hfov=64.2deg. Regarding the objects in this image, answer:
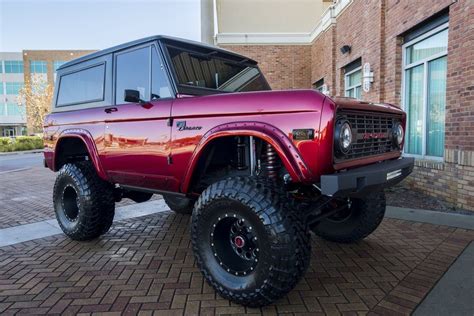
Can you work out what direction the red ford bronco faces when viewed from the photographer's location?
facing the viewer and to the right of the viewer

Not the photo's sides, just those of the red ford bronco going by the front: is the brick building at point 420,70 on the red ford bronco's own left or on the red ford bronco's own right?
on the red ford bronco's own left

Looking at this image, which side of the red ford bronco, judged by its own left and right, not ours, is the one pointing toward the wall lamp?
left

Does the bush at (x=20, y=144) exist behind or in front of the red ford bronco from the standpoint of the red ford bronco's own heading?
behind

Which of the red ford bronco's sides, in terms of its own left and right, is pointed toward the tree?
back
